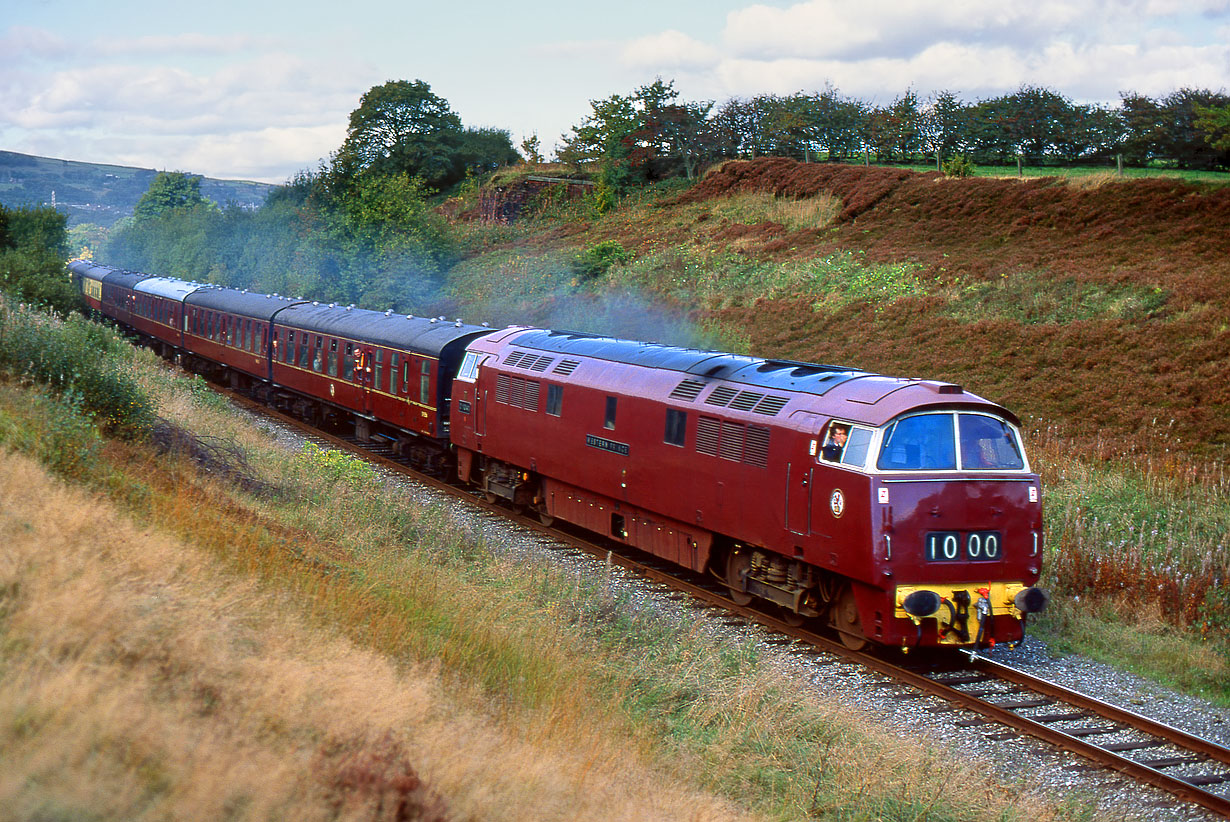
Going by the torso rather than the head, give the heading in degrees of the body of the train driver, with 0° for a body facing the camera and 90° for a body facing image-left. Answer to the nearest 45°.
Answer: approximately 315°

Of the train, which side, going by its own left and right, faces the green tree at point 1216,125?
left

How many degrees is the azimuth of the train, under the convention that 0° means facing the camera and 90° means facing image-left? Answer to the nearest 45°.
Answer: approximately 315°

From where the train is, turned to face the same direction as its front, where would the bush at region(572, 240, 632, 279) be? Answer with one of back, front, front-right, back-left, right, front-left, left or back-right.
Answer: back-left

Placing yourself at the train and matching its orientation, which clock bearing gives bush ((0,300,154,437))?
The bush is roughly at 5 o'clock from the train.
